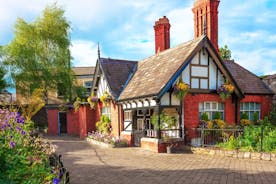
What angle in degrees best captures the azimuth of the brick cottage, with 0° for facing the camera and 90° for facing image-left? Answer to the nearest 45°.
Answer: approximately 45°
